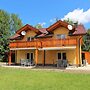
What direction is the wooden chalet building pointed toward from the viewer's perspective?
toward the camera
